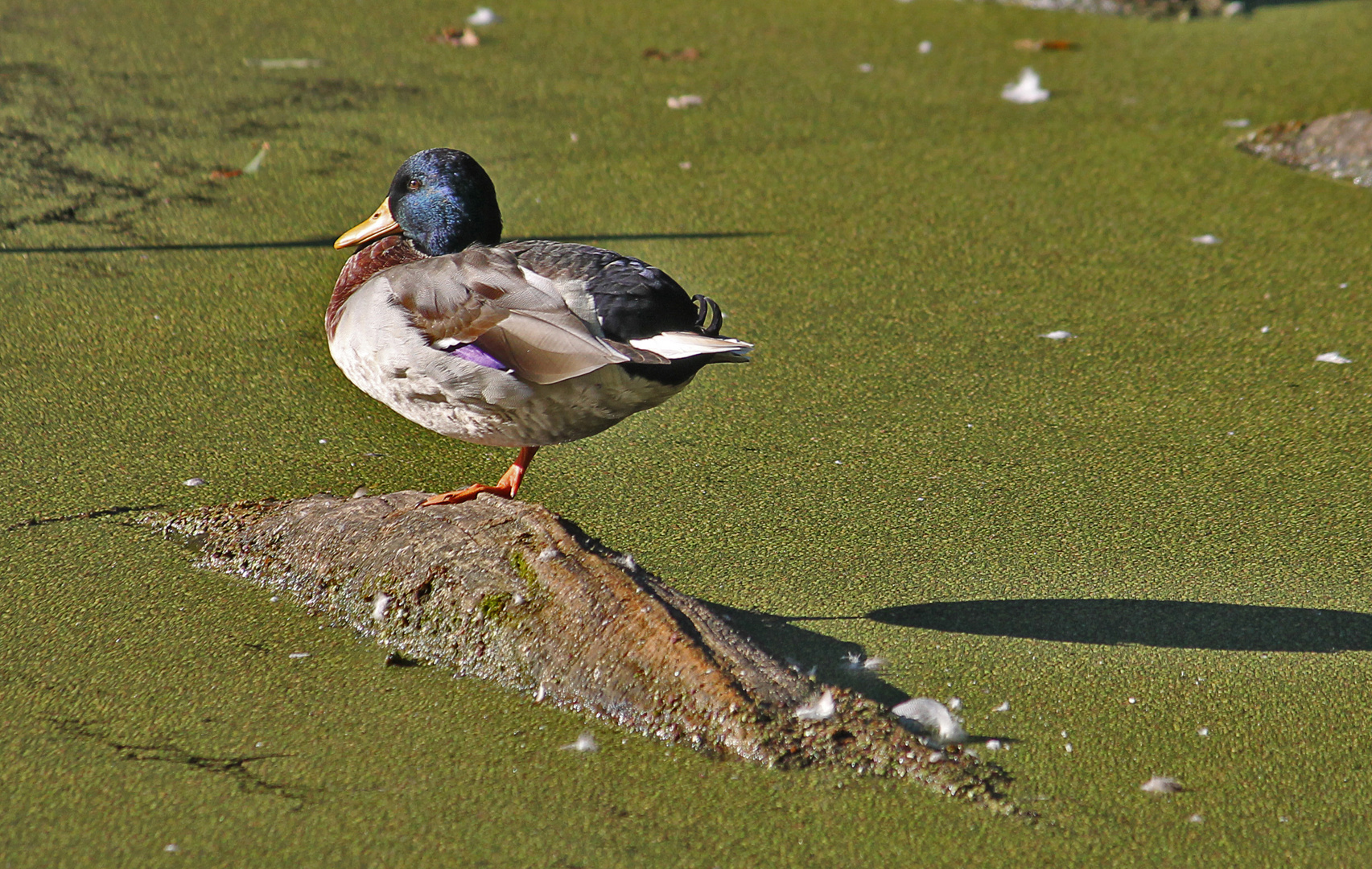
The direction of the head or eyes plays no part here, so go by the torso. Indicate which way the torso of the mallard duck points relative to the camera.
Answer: to the viewer's left

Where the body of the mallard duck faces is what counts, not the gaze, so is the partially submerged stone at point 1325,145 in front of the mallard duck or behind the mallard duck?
behind

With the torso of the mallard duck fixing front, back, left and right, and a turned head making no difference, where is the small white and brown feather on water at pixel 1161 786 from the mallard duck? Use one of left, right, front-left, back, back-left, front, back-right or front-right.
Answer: back-left

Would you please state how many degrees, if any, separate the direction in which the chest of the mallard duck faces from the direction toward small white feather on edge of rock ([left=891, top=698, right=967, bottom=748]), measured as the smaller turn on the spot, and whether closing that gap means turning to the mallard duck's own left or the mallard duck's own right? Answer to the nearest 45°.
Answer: approximately 135° to the mallard duck's own left

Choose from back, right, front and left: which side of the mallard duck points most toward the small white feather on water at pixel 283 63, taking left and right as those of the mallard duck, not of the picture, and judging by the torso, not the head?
right

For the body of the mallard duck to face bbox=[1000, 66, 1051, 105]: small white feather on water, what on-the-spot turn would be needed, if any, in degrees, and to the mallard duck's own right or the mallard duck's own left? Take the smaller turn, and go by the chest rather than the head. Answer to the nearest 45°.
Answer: approximately 135° to the mallard duck's own right

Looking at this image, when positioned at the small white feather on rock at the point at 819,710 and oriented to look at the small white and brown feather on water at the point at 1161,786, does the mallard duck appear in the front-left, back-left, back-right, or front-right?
back-left
